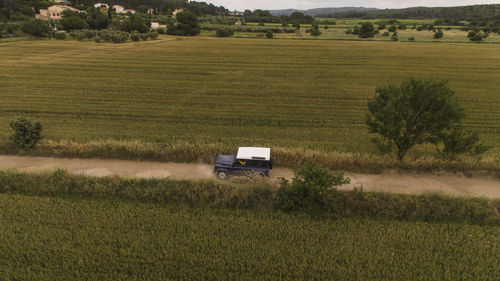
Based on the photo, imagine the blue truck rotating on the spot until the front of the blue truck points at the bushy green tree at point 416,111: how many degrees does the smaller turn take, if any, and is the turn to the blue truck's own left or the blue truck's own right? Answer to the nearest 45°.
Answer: approximately 180°

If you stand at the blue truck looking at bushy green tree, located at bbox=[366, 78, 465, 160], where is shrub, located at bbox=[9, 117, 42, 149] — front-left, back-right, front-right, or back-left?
back-left

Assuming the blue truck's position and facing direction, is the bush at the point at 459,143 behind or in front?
behind

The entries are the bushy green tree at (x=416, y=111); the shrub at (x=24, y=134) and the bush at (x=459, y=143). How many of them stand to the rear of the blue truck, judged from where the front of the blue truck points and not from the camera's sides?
2

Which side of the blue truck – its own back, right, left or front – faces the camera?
left

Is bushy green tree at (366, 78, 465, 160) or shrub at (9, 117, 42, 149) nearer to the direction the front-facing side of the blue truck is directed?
the shrub
